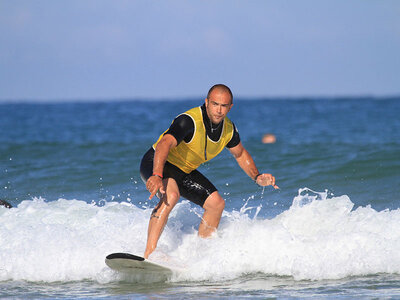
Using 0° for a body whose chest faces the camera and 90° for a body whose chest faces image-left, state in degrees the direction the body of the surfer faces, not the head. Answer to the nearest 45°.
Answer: approximately 315°
